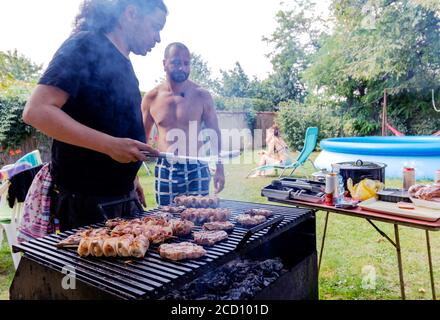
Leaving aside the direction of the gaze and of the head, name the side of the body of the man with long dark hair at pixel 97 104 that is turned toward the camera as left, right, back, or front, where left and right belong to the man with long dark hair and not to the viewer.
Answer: right

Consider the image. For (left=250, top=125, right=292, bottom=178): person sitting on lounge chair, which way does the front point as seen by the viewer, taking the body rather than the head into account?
to the viewer's left

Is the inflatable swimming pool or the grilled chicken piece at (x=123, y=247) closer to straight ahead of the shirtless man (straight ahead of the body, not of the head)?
the grilled chicken piece

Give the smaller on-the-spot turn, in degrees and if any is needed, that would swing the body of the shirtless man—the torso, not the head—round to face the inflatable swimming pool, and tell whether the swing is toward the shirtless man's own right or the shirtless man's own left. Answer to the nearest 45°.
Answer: approximately 135° to the shirtless man's own left

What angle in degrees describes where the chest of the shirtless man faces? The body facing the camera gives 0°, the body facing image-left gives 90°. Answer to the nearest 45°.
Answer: approximately 0°

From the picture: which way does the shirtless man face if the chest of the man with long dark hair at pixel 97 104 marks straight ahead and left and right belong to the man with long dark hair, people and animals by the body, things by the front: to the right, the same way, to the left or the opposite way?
to the right

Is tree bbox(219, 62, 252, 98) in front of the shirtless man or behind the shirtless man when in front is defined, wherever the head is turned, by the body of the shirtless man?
behind

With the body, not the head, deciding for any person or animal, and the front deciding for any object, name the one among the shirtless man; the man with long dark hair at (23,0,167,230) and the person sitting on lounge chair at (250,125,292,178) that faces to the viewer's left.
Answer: the person sitting on lounge chair

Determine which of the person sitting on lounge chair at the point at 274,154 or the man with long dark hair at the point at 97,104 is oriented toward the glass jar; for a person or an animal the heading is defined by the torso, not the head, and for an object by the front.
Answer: the man with long dark hair

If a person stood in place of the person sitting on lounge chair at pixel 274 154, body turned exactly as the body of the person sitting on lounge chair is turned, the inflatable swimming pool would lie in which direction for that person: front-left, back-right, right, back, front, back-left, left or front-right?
back

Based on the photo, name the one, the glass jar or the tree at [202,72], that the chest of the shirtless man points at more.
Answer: the glass jar
